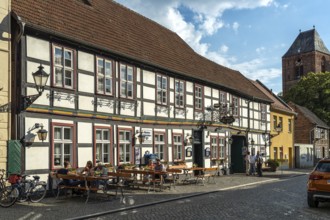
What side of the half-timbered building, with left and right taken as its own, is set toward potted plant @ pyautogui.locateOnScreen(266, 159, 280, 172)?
left

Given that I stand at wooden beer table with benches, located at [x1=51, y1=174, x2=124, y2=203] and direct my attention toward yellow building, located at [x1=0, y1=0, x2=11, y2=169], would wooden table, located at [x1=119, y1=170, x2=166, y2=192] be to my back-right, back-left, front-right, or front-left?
back-right

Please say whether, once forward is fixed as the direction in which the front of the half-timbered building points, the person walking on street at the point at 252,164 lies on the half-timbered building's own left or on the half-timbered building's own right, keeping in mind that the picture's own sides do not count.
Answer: on the half-timbered building's own left

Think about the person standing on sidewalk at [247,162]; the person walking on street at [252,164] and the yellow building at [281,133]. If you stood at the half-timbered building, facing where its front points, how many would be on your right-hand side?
0

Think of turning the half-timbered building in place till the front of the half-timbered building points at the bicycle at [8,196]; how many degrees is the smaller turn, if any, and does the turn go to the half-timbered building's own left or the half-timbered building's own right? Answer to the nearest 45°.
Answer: approximately 45° to the half-timbered building's own right

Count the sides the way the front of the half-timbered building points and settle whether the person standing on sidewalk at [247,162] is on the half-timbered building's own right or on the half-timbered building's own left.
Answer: on the half-timbered building's own left

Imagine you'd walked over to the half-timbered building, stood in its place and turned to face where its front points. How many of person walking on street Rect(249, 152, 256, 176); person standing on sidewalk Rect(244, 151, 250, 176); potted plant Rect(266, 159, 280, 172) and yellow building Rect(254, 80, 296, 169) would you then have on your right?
0

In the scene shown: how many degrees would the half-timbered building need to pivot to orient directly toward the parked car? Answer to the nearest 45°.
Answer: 0° — it already faces it
